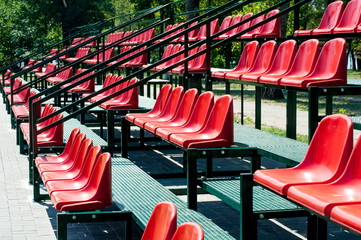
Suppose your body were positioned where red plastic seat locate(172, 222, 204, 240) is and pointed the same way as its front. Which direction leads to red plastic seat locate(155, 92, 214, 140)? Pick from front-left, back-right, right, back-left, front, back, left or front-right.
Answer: back-right

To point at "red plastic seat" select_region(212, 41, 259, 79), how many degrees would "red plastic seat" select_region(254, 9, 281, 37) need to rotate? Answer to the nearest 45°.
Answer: approximately 45° to its left

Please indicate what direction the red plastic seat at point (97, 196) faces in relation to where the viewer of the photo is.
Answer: facing to the left of the viewer

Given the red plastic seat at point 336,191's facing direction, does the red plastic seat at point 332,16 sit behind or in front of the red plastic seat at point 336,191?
behind

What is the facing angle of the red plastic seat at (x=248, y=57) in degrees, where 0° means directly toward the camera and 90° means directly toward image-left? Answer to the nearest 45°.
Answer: approximately 45°

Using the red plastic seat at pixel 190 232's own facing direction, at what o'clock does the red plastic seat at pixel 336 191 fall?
the red plastic seat at pixel 336 191 is roughly at 6 o'clock from the red plastic seat at pixel 190 232.

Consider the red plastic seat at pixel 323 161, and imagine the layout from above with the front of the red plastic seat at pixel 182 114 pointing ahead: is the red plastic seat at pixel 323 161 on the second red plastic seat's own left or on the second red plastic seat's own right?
on the second red plastic seat's own left

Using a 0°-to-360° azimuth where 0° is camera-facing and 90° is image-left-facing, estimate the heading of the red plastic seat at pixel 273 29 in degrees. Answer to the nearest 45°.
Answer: approximately 45°
